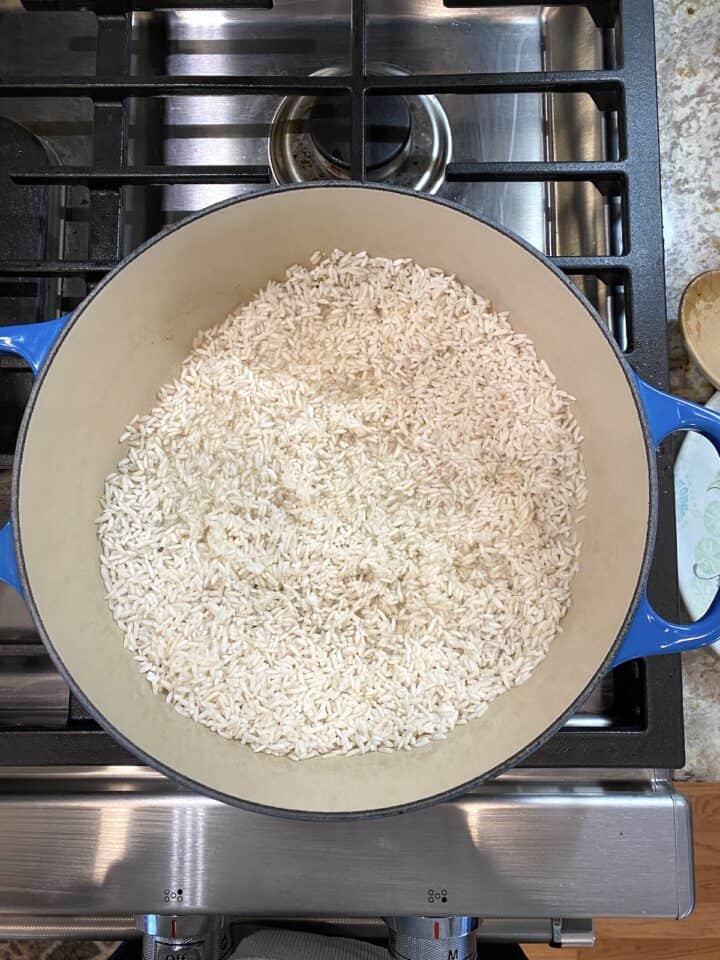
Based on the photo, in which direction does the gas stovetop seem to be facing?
toward the camera
